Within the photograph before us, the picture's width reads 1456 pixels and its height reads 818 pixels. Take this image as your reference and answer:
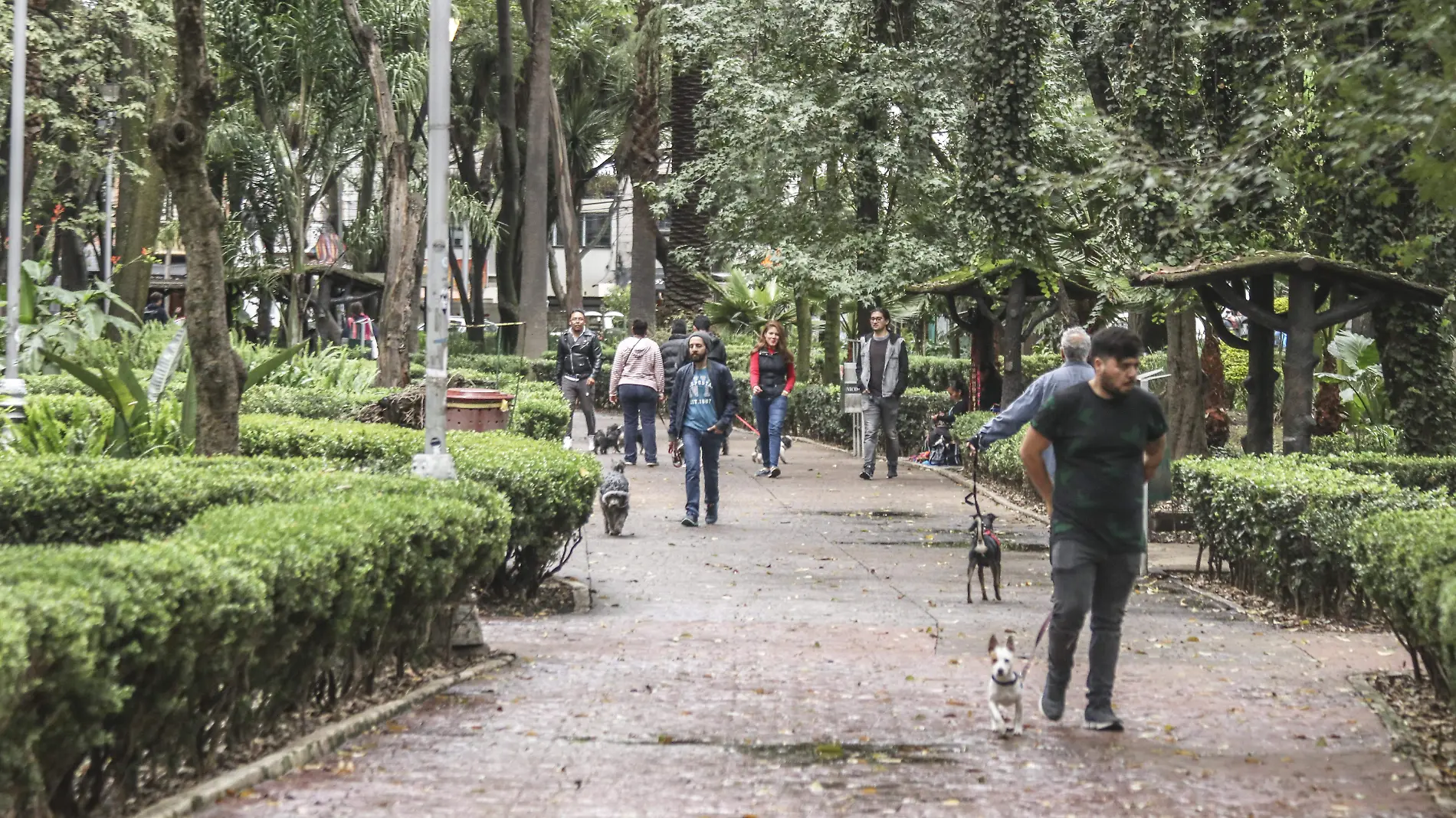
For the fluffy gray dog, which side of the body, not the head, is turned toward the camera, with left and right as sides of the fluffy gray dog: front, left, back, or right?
front

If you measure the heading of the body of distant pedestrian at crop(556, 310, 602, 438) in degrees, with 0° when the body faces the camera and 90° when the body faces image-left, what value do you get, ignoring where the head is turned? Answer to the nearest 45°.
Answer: approximately 0°

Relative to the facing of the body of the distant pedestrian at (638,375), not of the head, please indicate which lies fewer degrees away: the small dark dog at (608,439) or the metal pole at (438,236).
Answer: the small dark dog

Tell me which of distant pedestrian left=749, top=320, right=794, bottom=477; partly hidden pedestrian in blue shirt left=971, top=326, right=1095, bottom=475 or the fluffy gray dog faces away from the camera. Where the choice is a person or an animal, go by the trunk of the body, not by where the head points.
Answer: partly hidden pedestrian in blue shirt left=971, top=326, right=1095, bottom=475

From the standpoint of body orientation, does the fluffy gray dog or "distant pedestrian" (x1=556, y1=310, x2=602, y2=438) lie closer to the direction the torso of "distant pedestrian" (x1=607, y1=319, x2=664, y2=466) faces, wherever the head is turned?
the distant pedestrian

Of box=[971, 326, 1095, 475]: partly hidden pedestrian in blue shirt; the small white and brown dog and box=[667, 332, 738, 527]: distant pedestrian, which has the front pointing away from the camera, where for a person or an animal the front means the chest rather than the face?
box=[971, 326, 1095, 475]: partly hidden pedestrian in blue shirt

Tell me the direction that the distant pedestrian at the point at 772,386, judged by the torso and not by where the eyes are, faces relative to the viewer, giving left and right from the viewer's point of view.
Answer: facing the viewer

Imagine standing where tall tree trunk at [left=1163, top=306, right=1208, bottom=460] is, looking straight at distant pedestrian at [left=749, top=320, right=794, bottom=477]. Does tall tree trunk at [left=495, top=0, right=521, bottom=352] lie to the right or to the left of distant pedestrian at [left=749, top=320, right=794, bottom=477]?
right

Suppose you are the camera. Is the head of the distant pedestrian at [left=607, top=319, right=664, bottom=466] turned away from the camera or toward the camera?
away from the camera

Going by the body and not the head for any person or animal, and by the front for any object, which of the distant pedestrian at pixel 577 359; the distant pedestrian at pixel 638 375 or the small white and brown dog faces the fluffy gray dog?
the distant pedestrian at pixel 577 359

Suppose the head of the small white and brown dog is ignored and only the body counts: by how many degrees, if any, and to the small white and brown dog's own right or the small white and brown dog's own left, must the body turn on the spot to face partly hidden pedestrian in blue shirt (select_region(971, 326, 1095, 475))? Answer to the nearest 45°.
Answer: approximately 180°

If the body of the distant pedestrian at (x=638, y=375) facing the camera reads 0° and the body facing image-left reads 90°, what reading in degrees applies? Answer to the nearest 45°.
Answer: approximately 180°

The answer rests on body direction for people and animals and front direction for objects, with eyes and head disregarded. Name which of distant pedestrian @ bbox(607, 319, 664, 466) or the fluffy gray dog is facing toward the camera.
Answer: the fluffy gray dog

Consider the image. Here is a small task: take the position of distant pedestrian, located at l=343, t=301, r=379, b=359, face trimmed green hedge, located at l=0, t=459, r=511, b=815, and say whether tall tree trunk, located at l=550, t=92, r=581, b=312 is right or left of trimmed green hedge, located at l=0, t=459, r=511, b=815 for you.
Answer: left
